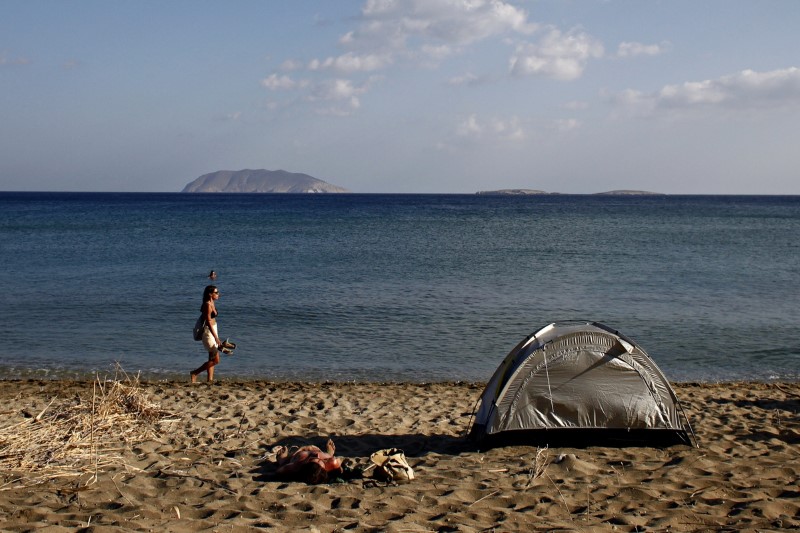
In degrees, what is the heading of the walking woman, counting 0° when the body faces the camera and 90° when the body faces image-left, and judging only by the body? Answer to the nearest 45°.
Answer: approximately 270°

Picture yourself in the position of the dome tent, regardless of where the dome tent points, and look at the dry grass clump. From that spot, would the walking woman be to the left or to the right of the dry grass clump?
right

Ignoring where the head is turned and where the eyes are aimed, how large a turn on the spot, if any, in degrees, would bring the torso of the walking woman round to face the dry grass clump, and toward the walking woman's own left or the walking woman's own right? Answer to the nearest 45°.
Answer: approximately 90° to the walking woman's own right

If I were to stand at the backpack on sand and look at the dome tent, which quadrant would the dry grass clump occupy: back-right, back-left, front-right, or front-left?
back-left

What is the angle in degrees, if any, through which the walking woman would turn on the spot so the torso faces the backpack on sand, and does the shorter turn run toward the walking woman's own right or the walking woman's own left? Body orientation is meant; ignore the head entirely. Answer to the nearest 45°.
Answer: approximately 90° to the walking woman's own right

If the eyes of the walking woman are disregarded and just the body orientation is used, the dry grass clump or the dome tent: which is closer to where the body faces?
the dome tent
